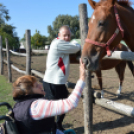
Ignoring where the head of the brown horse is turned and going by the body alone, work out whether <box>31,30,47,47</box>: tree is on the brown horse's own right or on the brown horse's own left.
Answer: on the brown horse's own right

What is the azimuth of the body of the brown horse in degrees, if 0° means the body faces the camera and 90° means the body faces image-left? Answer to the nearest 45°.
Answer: approximately 45°

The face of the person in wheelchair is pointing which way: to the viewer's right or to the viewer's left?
to the viewer's right
